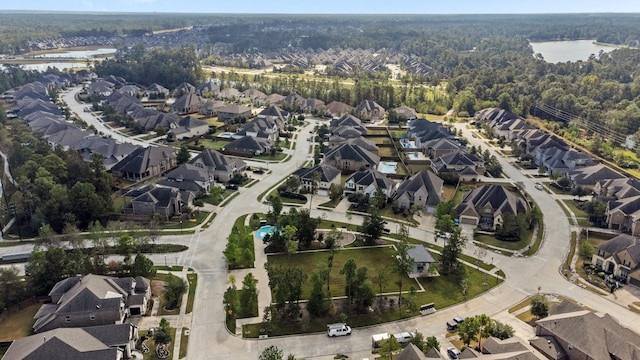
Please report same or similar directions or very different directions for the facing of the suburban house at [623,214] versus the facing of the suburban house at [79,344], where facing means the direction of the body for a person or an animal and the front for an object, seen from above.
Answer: very different directions

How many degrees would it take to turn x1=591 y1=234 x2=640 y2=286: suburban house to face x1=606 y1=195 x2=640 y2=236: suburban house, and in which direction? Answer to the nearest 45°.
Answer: approximately 135° to its right

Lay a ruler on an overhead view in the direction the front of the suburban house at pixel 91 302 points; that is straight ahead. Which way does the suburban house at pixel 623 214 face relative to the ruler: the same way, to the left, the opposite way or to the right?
the opposite way

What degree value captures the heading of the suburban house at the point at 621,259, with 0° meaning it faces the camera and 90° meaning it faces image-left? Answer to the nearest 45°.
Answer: approximately 45°

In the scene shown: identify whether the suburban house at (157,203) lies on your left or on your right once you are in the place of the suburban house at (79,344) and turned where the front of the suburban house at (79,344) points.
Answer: on your left

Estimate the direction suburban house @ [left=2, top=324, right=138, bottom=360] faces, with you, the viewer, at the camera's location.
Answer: facing to the right of the viewer

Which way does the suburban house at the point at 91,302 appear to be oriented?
to the viewer's right

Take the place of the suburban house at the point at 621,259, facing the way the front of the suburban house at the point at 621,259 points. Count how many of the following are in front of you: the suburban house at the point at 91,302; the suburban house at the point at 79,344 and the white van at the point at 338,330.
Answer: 3

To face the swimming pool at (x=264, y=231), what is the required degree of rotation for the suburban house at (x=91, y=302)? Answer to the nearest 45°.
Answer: approximately 45° to its left
